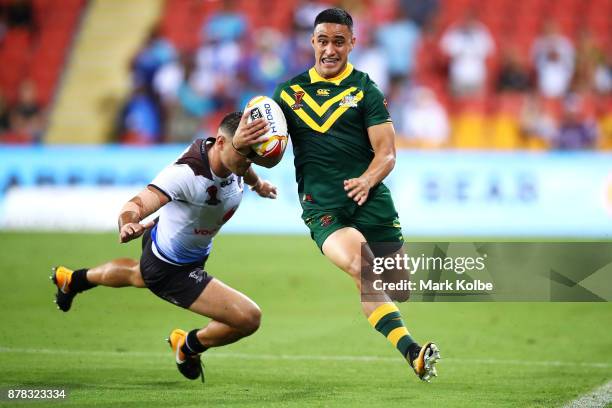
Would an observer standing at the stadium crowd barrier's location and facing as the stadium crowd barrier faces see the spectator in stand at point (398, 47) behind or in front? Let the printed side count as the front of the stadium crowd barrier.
behind

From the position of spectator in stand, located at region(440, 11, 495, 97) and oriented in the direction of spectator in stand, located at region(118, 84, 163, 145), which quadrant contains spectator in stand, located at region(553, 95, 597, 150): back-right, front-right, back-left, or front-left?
back-left

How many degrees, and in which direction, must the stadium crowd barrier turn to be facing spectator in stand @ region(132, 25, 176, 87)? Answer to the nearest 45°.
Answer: approximately 135° to its right

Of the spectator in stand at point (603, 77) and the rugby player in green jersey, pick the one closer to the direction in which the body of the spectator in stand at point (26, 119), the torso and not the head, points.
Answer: the rugby player in green jersey

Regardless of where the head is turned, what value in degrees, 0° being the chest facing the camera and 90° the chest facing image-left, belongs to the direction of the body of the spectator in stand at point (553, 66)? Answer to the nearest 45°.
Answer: approximately 0°

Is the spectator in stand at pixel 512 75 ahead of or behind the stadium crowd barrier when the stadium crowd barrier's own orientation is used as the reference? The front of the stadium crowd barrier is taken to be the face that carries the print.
behind

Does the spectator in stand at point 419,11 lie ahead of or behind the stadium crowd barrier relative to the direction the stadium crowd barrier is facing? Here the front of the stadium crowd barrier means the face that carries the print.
behind

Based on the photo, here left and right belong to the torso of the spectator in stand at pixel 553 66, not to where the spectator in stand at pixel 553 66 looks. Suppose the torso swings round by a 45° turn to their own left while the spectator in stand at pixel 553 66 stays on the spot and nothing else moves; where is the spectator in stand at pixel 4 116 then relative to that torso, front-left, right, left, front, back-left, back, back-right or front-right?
back-right

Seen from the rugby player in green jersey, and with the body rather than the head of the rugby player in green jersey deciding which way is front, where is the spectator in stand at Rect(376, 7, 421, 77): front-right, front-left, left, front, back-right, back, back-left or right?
back
